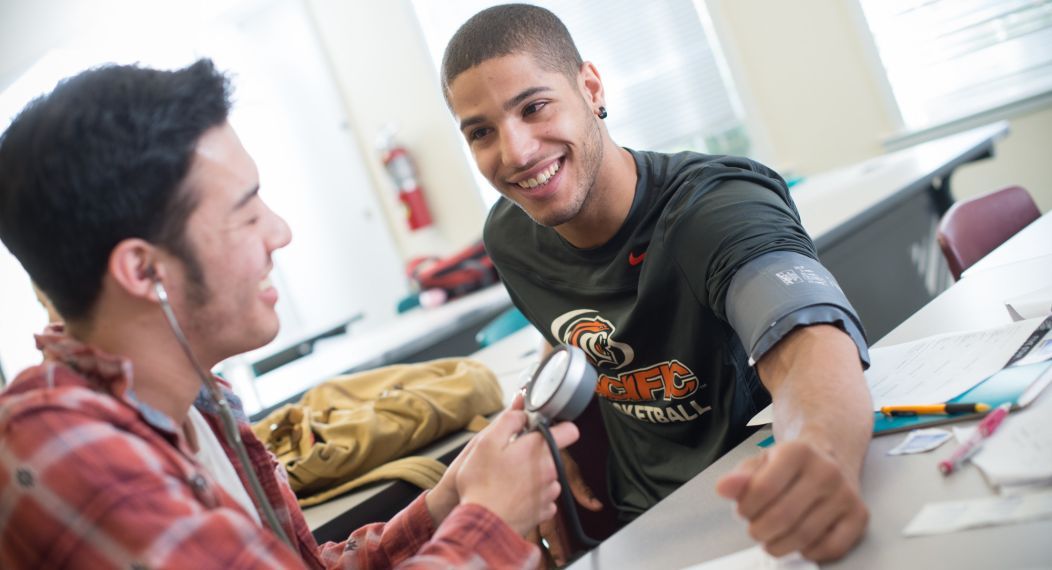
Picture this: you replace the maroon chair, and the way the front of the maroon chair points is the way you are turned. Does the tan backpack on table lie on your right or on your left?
on your right

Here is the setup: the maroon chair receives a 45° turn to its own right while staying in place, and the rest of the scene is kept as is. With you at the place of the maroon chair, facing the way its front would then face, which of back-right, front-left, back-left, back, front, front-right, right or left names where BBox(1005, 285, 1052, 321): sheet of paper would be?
front

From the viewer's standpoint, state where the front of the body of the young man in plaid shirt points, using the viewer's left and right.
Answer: facing to the right of the viewer

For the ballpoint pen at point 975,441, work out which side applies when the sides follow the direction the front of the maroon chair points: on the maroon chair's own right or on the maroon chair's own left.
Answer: on the maroon chair's own right

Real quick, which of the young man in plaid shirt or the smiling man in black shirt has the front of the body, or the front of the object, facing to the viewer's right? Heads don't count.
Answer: the young man in plaid shirt

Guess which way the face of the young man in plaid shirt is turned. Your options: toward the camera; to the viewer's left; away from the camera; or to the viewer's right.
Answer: to the viewer's right

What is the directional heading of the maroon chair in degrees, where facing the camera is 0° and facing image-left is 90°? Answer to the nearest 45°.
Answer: approximately 315°

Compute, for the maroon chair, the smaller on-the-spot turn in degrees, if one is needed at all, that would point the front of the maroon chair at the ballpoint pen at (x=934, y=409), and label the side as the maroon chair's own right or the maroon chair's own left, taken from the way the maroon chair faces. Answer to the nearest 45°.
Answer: approximately 45° to the maroon chair's own right

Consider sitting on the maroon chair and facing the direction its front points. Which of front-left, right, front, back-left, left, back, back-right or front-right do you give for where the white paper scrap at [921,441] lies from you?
front-right
